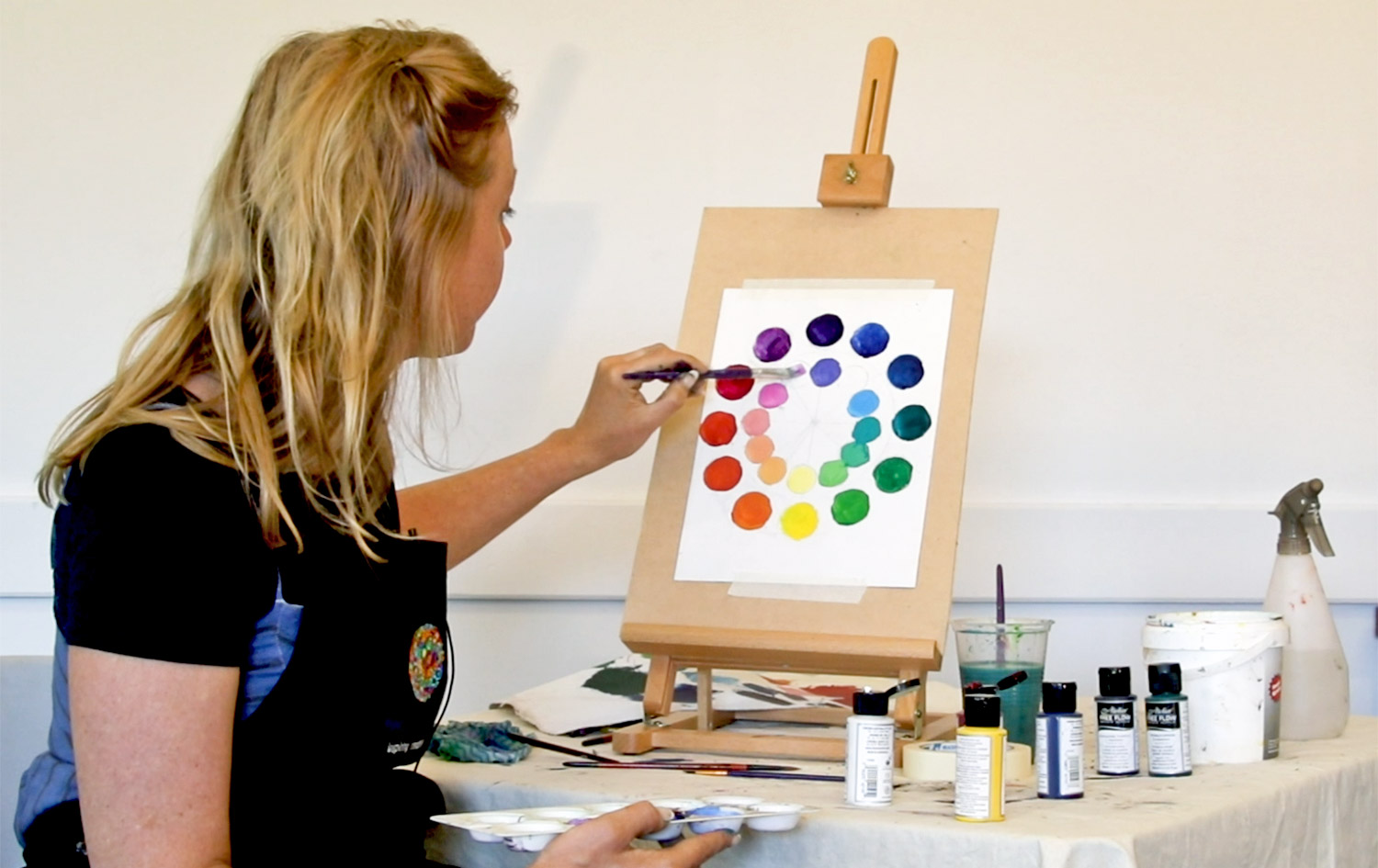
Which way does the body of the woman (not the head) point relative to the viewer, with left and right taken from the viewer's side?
facing to the right of the viewer

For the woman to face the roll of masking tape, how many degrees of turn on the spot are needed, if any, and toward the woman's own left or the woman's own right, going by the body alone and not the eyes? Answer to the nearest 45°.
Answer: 0° — they already face it

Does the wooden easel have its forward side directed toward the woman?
yes

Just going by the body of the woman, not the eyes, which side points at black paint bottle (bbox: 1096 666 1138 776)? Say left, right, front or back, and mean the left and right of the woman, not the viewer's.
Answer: front
